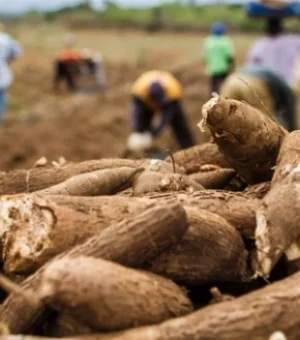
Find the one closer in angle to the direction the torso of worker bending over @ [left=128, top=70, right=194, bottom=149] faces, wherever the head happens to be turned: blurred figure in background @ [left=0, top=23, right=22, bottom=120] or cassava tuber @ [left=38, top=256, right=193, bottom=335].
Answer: the cassava tuber

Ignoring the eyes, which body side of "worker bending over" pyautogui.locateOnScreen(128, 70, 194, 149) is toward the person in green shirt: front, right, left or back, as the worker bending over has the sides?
back

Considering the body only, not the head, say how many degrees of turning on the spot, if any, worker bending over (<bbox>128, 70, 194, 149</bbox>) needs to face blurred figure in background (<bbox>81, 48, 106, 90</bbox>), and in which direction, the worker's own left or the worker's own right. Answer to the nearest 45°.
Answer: approximately 180°

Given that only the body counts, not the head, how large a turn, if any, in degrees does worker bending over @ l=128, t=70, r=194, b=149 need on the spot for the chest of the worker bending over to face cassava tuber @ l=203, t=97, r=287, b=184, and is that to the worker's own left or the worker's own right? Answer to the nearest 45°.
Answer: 0° — they already face it

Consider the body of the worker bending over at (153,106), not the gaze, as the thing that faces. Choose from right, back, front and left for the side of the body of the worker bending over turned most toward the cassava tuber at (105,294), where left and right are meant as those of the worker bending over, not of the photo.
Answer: front
